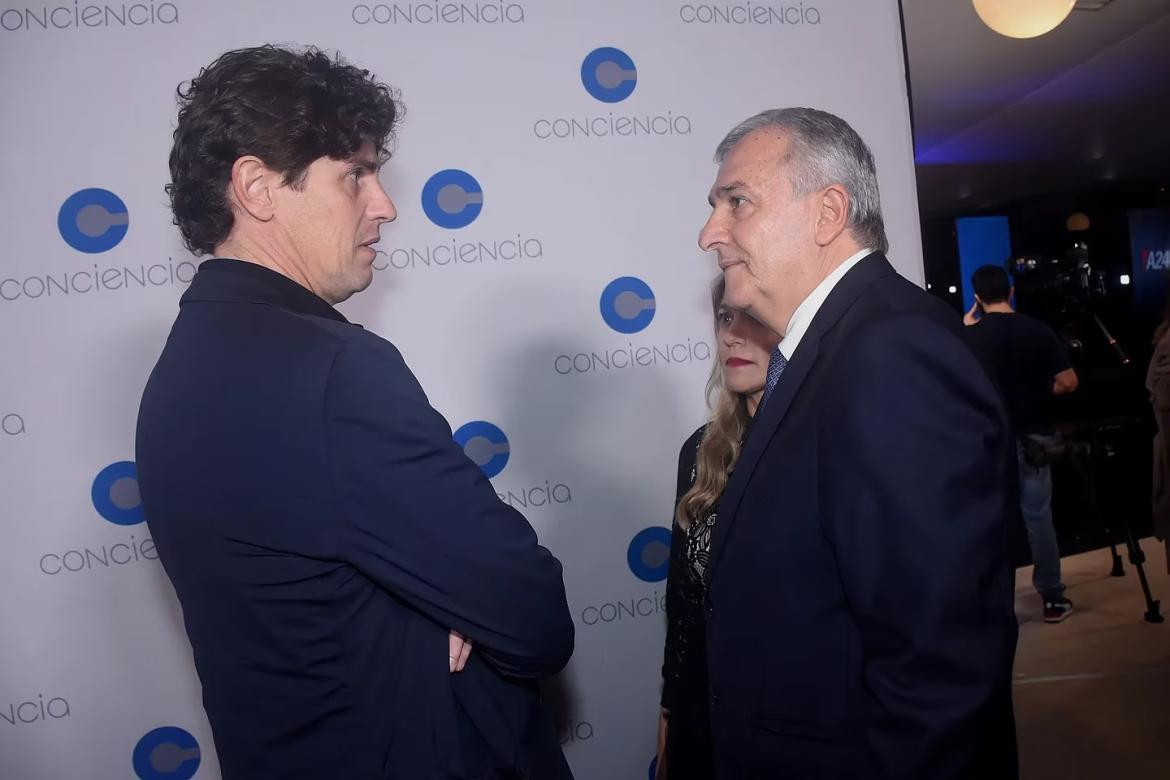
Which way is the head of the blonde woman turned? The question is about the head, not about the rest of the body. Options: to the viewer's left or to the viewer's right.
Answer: to the viewer's left

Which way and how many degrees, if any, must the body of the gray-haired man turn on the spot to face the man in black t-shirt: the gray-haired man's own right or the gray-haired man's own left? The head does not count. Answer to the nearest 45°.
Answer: approximately 90° to the gray-haired man's own right

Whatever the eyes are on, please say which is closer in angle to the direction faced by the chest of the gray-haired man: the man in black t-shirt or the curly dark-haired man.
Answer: the curly dark-haired man

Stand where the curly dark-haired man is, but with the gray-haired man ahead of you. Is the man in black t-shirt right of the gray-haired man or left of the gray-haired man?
left

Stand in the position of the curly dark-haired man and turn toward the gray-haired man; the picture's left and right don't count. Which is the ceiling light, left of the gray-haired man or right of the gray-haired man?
left

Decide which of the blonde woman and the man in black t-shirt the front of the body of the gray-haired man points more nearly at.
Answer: the blonde woman

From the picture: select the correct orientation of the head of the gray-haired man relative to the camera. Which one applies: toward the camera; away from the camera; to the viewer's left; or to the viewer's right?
to the viewer's left

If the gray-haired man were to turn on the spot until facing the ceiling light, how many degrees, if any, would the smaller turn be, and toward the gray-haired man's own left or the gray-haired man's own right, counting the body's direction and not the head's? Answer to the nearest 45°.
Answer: approximately 90° to the gray-haired man's own right

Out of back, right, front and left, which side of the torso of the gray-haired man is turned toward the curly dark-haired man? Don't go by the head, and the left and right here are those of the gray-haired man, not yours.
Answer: front

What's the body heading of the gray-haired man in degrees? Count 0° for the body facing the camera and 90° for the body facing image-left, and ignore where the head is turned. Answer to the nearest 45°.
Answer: approximately 90°

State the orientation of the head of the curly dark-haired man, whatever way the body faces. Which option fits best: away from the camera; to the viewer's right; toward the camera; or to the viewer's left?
to the viewer's right

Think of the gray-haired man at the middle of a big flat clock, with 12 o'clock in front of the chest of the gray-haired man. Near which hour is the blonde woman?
The blonde woman is roughly at 2 o'clock from the gray-haired man.

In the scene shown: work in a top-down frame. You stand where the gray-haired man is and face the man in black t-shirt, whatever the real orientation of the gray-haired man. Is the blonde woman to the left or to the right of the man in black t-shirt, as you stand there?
left
